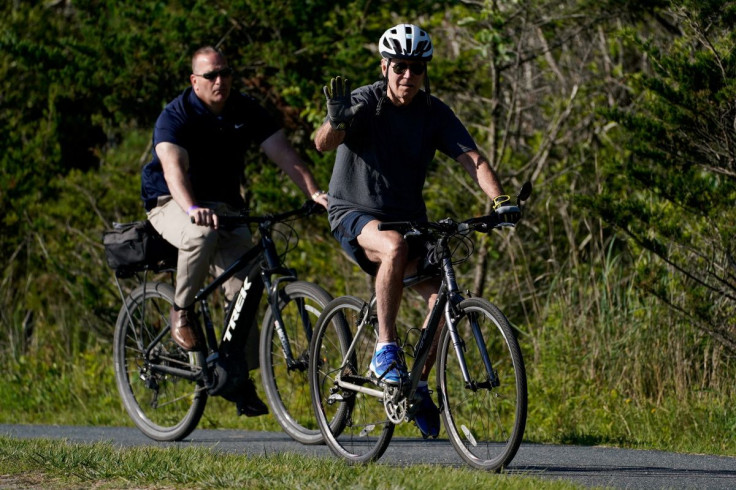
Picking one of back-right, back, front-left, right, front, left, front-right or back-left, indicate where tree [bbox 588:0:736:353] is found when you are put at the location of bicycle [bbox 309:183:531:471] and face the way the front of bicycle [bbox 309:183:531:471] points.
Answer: left

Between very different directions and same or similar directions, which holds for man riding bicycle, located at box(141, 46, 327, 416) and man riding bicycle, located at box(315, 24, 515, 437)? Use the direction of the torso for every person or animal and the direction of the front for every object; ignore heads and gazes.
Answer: same or similar directions

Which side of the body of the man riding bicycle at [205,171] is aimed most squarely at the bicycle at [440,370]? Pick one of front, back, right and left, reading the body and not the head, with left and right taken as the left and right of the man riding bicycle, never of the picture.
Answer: front

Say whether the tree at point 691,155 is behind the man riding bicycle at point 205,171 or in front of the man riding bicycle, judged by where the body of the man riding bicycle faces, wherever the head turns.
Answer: in front

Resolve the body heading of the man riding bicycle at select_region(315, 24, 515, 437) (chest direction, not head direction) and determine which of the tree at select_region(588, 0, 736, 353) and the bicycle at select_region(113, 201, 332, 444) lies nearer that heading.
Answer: the tree

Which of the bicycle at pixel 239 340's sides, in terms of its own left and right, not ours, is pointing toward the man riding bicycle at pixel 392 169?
front

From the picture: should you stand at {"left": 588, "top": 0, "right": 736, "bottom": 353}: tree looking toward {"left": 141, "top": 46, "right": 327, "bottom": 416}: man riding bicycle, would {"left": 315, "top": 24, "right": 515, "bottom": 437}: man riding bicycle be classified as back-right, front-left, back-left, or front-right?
front-left

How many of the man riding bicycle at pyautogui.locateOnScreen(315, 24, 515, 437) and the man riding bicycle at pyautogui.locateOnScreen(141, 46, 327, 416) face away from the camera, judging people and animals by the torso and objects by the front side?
0

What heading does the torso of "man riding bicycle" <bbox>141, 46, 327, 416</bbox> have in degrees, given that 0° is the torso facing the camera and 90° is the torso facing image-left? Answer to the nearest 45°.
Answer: approximately 315°

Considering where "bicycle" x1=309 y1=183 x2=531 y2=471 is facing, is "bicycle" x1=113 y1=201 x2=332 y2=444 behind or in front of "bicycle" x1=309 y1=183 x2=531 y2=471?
behind

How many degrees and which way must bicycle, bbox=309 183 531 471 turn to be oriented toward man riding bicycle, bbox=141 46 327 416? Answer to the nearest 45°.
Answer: approximately 180°

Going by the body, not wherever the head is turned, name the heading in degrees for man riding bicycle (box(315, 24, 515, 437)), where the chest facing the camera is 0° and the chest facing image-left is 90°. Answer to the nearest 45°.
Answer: approximately 315°

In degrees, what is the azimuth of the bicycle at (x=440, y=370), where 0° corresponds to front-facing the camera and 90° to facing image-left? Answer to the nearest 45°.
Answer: approximately 315°

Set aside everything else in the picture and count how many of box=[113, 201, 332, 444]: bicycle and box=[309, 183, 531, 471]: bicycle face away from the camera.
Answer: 0

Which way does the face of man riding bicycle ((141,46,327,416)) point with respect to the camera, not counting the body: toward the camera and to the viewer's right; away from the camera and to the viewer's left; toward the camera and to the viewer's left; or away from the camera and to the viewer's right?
toward the camera and to the viewer's right

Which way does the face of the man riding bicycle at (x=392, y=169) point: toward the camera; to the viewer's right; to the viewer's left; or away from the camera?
toward the camera
